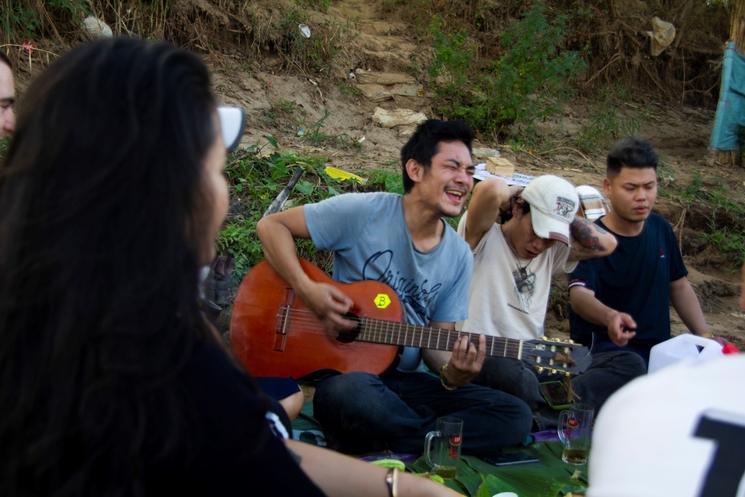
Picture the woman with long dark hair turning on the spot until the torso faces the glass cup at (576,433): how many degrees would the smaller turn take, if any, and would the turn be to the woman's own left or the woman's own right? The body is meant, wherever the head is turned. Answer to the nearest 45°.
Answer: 0° — they already face it

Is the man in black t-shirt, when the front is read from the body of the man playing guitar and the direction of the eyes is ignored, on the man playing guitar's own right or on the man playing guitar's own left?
on the man playing guitar's own left

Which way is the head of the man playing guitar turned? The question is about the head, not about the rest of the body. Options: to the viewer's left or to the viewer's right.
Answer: to the viewer's right

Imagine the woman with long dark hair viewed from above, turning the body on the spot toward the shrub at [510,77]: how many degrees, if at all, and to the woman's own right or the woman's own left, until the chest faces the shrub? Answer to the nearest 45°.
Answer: approximately 45° to the woman's own left

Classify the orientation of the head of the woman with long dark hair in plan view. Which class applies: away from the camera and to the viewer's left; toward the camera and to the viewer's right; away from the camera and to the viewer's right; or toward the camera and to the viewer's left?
away from the camera and to the viewer's right

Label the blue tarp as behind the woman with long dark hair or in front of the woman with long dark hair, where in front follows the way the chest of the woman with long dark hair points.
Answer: in front

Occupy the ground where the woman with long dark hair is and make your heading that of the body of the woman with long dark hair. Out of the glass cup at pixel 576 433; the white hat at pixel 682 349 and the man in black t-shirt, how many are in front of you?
3

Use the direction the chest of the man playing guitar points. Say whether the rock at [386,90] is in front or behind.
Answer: behind

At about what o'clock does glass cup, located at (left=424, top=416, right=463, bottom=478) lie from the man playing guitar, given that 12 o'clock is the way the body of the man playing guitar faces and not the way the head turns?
The glass cup is roughly at 1 o'clock from the man playing guitar.

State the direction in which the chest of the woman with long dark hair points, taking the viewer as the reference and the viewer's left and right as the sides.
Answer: facing away from the viewer and to the right of the viewer

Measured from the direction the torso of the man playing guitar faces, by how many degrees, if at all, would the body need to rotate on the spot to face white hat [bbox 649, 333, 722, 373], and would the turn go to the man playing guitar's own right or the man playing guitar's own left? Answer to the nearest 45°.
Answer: approximately 45° to the man playing guitar's own left

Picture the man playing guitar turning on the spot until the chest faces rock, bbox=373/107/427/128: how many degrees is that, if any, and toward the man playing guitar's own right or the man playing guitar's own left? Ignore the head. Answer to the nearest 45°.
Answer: approximately 135° to the man playing guitar's own left

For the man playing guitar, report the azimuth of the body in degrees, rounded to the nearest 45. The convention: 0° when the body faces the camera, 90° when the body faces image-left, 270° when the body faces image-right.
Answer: approximately 315°
